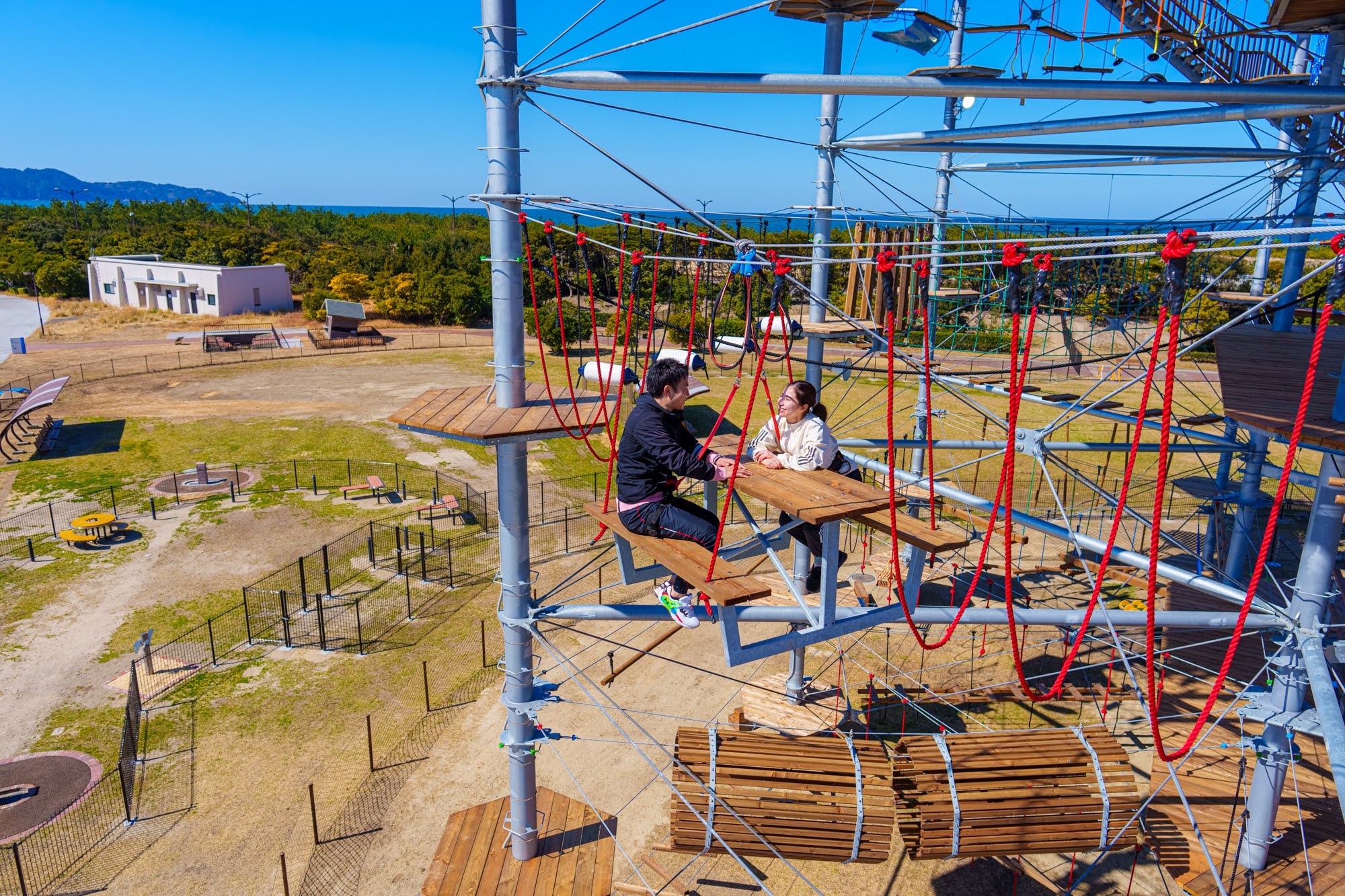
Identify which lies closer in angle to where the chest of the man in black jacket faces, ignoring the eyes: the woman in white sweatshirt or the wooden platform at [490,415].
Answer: the woman in white sweatshirt

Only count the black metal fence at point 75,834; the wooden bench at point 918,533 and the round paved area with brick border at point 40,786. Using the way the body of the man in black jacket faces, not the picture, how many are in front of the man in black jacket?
1

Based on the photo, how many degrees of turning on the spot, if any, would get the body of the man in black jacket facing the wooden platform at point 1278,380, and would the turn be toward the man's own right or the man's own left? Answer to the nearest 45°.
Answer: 0° — they already face it

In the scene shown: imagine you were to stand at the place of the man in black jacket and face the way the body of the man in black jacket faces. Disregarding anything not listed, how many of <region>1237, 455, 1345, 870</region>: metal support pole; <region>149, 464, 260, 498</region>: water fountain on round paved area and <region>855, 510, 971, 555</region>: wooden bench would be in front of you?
2

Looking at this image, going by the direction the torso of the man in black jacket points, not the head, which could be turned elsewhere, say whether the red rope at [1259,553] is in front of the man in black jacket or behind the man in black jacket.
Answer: in front

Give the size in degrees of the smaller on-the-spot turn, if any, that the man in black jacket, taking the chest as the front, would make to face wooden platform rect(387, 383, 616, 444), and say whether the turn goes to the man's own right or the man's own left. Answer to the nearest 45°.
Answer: approximately 180°

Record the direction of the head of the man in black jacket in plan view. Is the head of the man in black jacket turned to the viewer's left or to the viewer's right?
to the viewer's right

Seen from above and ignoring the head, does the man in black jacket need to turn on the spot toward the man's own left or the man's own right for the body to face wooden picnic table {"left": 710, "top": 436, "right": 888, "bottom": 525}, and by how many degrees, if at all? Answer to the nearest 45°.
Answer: approximately 45° to the man's own right

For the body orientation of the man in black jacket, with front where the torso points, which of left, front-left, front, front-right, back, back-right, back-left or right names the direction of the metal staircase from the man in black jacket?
front-left

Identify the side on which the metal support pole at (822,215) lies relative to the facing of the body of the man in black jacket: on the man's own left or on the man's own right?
on the man's own left

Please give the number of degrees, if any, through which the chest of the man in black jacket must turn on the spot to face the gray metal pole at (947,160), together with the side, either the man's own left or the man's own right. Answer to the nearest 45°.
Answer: approximately 45° to the man's own left

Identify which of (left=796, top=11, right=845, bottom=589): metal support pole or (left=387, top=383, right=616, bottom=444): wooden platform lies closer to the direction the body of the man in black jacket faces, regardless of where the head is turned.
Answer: the metal support pole

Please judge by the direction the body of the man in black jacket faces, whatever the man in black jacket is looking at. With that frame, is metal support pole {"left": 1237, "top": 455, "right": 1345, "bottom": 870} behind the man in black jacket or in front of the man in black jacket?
in front

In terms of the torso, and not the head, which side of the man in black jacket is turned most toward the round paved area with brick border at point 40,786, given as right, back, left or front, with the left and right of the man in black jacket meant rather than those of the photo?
back

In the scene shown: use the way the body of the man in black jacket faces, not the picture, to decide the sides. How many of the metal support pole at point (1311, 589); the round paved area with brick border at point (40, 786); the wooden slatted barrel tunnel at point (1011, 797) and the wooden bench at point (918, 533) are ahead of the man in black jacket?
3

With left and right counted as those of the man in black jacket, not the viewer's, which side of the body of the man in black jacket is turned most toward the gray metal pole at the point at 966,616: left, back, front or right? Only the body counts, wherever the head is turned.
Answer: front

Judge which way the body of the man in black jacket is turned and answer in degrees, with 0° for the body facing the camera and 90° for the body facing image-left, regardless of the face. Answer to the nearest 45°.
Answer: approximately 270°

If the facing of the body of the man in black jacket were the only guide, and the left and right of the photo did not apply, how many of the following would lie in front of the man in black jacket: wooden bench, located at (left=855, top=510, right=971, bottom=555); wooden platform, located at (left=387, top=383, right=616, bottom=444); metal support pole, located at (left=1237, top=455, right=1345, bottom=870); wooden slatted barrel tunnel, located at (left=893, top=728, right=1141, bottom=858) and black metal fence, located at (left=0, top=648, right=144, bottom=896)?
3
